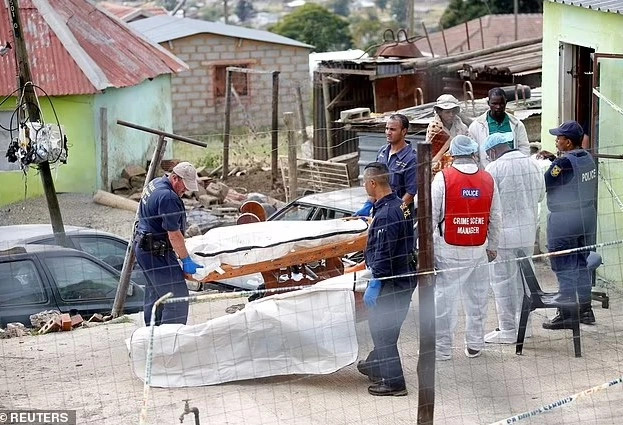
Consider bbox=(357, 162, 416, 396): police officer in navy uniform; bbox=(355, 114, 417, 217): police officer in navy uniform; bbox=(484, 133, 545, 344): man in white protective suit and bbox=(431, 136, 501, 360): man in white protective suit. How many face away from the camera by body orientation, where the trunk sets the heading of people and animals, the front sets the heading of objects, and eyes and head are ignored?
2

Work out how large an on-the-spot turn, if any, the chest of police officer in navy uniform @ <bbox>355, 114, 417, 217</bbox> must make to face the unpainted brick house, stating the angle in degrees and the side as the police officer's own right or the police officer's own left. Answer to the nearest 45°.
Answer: approximately 135° to the police officer's own right

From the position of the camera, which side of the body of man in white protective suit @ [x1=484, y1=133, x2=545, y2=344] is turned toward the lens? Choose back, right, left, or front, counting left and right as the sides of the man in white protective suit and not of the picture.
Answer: back

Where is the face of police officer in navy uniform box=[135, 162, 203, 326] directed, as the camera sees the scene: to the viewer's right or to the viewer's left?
to the viewer's right

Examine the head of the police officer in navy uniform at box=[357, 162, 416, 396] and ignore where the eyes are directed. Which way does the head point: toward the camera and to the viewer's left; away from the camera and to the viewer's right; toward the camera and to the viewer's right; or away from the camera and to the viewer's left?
away from the camera and to the viewer's left

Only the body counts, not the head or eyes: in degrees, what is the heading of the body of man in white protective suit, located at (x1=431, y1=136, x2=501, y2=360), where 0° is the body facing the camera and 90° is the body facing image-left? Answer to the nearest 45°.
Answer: approximately 180°

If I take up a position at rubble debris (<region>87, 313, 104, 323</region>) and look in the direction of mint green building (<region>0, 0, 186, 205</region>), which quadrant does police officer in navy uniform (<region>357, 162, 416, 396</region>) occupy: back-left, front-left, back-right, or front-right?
back-right

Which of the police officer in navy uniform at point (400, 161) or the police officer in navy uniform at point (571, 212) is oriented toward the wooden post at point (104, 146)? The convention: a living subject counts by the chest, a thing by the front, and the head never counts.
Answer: the police officer in navy uniform at point (571, 212)

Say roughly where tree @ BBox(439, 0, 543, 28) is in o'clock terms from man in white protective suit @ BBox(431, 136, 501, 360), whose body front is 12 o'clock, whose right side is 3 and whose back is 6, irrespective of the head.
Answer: The tree is roughly at 12 o'clock from the man in white protective suit.

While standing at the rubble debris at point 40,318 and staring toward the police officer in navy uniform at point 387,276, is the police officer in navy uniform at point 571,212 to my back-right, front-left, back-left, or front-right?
front-left

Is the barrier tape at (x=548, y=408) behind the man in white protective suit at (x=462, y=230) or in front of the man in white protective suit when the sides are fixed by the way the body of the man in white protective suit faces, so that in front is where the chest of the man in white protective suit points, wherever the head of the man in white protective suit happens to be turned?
behind

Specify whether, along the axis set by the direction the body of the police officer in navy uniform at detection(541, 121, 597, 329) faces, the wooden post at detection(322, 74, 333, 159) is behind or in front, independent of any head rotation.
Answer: in front

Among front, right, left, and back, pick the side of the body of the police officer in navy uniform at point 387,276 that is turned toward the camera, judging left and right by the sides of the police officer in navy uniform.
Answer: left

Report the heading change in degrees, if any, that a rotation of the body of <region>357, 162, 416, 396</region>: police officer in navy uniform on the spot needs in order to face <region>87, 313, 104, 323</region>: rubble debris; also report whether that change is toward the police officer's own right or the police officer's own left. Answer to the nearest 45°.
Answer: approximately 45° to the police officer's own right

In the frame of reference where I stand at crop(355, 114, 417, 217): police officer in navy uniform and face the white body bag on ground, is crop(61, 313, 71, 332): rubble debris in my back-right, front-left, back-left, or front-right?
front-right
